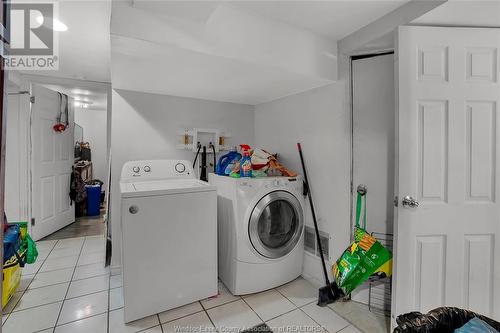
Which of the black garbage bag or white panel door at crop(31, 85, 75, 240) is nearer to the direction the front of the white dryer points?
the black garbage bag

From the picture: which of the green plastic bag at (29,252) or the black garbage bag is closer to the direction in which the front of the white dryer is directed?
the black garbage bag

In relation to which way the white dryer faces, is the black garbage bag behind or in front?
in front

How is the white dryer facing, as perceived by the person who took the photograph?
facing the viewer and to the right of the viewer

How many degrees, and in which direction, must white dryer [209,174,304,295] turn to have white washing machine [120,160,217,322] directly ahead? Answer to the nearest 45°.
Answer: approximately 90° to its right

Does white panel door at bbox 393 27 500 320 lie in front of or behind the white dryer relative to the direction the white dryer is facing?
in front
